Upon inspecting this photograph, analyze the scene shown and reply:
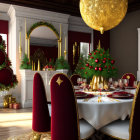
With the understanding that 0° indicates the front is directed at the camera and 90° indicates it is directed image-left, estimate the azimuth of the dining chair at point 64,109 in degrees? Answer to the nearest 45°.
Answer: approximately 225°

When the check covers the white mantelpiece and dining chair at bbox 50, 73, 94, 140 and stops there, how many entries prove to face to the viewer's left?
0

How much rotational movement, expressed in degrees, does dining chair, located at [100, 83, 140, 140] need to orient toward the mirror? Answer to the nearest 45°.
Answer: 0° — it already faces it

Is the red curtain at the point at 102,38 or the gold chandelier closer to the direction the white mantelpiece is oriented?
the gold chandelier

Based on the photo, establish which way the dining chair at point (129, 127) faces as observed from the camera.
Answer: facing away from the viewer and to the left of the viewer

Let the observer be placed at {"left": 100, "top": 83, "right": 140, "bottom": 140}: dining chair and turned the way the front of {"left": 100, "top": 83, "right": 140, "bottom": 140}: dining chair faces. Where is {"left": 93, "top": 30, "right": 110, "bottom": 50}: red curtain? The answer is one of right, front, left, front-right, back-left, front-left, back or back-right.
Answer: front-right

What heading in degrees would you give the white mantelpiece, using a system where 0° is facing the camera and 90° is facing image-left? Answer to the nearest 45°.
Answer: approximately 315°

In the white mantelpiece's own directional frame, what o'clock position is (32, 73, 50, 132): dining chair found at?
The dining chair is roughly at 1 o'clock from the white mantelpiece.

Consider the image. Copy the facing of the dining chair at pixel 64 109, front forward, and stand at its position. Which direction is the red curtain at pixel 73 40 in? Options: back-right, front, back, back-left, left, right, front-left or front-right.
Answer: front-left

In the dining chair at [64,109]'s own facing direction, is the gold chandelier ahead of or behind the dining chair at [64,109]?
ahead

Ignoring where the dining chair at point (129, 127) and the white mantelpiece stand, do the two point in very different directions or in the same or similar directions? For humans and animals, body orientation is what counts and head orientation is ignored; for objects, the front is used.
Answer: very different directions
